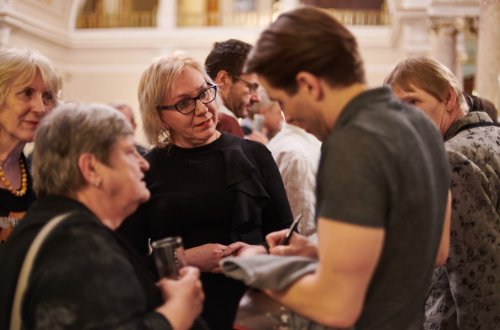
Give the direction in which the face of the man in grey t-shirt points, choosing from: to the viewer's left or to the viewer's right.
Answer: to the viewer's left

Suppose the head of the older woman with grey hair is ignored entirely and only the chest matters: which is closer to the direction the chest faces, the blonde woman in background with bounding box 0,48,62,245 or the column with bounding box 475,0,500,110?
the column

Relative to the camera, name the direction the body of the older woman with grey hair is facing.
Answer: to the viewer's right

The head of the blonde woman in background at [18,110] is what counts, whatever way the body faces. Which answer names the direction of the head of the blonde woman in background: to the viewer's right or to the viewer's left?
to the viewer's right

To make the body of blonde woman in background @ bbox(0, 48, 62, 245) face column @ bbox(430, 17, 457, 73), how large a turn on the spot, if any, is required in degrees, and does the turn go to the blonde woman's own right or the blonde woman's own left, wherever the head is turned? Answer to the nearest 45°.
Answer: approximately 90° to the blonde woman's own left

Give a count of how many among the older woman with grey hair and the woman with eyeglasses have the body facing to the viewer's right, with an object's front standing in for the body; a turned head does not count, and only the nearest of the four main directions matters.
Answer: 1

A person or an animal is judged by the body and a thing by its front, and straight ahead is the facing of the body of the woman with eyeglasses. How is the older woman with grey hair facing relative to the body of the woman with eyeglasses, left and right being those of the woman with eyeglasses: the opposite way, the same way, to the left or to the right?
to the left

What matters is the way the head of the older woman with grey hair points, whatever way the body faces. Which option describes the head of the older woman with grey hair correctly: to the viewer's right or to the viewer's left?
to the viewer's right
